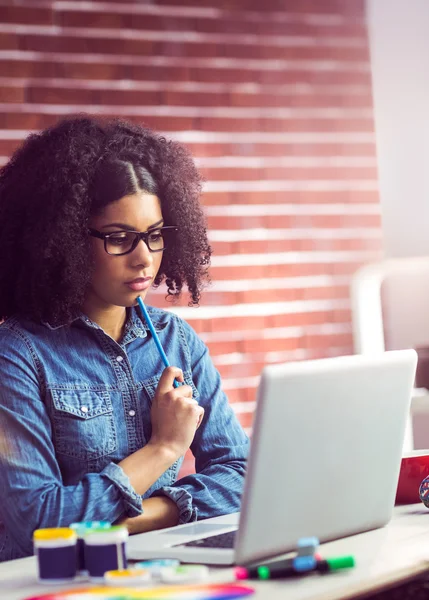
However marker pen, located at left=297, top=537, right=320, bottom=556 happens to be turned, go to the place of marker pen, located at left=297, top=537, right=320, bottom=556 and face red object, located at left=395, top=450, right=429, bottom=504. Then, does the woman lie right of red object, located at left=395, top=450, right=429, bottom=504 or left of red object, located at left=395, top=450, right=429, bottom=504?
left

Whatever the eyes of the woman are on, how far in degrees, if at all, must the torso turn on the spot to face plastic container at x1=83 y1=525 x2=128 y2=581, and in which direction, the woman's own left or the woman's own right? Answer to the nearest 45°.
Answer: approximately 45° to the woman's own right

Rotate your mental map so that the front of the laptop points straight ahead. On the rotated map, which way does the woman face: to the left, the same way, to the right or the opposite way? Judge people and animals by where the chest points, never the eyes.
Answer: the opposite way

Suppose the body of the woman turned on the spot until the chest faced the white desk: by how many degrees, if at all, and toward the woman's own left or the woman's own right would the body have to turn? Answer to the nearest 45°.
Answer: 0° — they already face it

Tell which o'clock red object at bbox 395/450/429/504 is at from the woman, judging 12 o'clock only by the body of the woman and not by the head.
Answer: The red object is roughly at 11 o'clock from the woman.

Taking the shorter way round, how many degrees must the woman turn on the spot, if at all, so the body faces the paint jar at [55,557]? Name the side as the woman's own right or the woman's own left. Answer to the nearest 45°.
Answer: approximately 45° to the woman's own right

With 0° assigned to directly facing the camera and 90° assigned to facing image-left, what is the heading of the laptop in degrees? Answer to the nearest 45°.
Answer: approximately 135°

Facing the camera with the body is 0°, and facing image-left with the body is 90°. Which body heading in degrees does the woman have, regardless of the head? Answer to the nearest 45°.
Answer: approximately 315°
